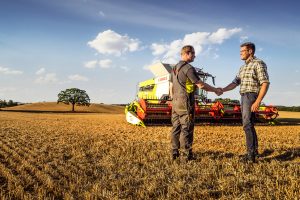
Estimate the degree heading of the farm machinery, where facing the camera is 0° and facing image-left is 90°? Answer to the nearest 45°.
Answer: approximately 315°

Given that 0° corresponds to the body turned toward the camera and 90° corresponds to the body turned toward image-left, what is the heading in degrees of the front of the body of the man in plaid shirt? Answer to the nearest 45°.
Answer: approximately 45°

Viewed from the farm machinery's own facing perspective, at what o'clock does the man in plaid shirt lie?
The man in plaid shirt is roughly at 1 o'clock from the farm machinery.

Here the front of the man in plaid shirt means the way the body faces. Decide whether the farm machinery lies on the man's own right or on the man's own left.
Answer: on the man's own right

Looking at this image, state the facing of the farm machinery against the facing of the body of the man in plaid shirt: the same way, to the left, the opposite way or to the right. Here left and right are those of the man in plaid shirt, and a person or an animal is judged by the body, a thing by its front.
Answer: to the left
